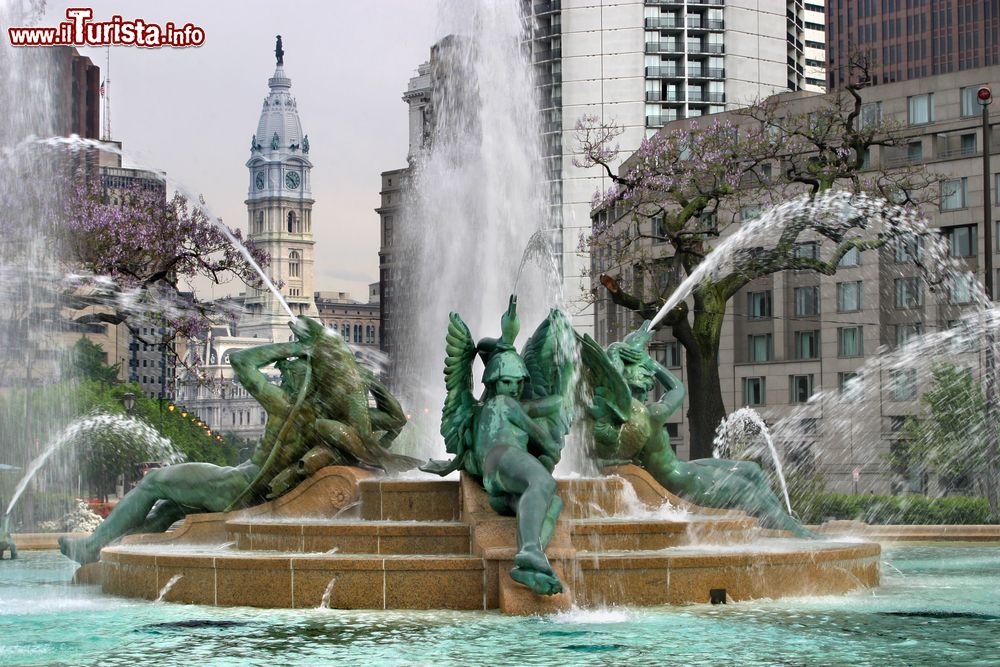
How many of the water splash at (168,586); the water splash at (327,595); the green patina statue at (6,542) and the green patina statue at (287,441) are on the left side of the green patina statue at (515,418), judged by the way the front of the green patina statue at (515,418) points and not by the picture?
0

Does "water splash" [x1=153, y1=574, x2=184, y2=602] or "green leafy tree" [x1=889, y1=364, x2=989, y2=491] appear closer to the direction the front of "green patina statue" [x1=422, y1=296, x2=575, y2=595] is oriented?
the water splash

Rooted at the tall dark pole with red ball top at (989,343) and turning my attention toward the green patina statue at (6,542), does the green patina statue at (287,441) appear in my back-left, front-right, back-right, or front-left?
front-left

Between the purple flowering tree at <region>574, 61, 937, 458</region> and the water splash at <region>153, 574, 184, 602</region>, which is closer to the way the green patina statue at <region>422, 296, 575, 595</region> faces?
the water splash

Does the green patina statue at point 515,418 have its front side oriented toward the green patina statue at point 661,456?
no

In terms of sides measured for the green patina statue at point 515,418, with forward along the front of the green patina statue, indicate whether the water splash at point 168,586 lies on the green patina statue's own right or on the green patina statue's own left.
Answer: on the green patina statue's own right

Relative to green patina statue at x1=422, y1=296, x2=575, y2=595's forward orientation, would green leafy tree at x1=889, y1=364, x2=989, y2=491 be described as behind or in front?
behind

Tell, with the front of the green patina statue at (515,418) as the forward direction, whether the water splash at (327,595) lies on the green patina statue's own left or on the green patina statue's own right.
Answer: on the green patina statue's own right

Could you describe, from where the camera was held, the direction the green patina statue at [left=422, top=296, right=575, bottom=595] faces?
facing the viewer

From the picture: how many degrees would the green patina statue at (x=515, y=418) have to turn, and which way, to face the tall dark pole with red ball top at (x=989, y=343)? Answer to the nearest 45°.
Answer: approximately 135° to its left

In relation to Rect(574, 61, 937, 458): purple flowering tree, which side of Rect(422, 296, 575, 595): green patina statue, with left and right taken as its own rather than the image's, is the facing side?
back

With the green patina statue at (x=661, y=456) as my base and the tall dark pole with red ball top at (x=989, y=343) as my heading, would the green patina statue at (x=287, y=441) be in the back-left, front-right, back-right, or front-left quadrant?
back-left

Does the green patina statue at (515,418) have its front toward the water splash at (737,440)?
no

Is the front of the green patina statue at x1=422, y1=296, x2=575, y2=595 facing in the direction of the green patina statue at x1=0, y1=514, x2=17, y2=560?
no
